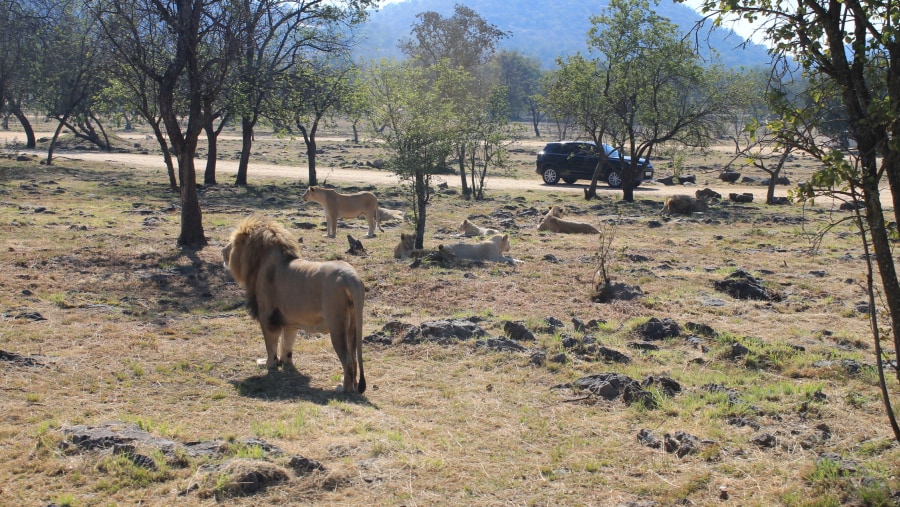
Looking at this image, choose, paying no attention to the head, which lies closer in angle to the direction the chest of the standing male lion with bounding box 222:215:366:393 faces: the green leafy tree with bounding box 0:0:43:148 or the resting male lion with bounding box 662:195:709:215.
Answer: the green leafy tree

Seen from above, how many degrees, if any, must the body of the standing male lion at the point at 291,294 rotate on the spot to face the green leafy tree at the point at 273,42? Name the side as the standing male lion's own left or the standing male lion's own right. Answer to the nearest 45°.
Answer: approximately 45° to the standing male lion's own right

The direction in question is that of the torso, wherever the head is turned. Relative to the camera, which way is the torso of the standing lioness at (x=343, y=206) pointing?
to the viewer's left

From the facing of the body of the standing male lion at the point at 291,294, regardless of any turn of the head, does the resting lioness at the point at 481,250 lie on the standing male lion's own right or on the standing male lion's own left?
on the standing male lion's own right

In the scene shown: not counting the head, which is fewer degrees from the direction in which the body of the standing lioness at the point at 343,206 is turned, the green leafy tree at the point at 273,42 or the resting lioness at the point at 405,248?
the green leafy tree

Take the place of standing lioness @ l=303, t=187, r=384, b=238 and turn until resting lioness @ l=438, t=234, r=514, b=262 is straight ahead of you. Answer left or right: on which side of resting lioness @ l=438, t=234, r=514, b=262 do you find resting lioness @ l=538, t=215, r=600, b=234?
left

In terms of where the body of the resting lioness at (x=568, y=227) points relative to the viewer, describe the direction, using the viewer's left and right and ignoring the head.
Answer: facing to the left of the viewer

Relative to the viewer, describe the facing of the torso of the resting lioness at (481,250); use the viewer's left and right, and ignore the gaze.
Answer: facing to the right of the viewer

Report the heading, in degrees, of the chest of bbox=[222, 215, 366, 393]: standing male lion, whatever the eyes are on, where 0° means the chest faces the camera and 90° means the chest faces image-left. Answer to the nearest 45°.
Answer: approximately 135°

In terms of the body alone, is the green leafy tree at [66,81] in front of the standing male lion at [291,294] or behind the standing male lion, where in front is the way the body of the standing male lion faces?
in front
